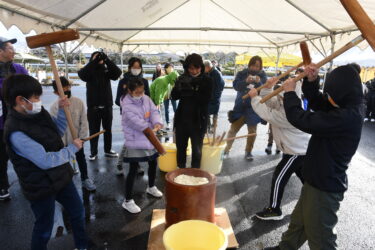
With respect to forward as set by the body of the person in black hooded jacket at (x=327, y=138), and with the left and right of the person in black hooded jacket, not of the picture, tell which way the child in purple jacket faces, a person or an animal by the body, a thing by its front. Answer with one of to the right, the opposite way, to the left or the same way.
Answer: the opposite way

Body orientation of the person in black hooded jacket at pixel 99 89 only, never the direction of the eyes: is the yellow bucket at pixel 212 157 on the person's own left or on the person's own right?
on the person's own left

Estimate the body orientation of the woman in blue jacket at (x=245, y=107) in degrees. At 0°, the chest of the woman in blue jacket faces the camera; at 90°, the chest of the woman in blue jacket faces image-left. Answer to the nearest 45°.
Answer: approximately 0°

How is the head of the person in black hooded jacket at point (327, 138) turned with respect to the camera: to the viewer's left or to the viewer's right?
to the viewer's left

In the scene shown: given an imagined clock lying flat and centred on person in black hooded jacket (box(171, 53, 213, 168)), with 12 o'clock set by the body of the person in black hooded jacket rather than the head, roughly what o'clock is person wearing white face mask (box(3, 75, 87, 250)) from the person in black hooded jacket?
The person wearing white face mask is roughly at 1 o'clock from the person in black hooded jacket.

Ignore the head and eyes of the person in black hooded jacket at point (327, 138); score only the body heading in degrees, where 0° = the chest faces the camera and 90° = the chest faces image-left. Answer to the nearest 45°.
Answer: approximately 90°

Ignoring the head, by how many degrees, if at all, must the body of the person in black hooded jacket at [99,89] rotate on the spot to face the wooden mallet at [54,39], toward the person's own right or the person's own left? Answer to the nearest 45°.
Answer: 0° — they already face it

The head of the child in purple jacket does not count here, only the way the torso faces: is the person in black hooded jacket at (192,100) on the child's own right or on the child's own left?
on the child's own left

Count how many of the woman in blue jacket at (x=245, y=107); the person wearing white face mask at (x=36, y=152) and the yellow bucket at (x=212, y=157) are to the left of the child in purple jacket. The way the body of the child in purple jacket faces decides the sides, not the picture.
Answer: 2

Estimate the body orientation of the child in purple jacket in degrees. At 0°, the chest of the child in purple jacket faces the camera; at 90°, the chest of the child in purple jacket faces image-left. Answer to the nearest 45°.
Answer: approximately 315°
